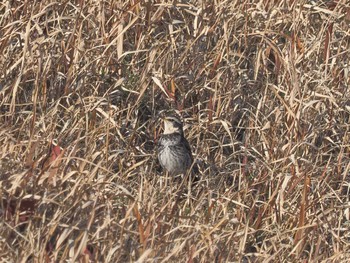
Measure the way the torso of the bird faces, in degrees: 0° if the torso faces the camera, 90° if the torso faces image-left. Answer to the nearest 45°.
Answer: approximately 45°
